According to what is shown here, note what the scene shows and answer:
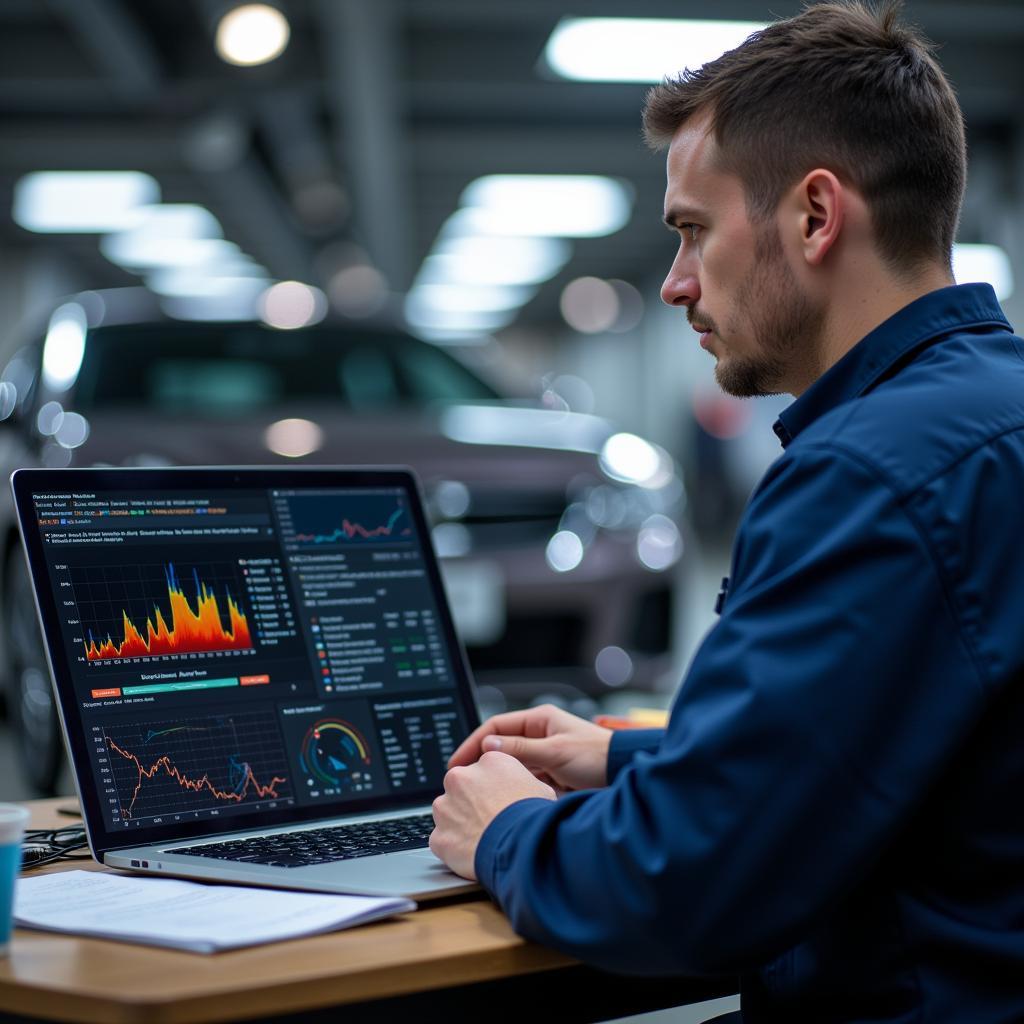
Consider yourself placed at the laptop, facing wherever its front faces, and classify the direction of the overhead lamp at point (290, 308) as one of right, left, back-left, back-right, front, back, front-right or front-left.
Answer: back-left

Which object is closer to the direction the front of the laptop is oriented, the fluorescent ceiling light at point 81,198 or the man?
the man

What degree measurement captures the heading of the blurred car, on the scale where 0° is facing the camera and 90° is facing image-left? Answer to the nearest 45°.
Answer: approximately 315°

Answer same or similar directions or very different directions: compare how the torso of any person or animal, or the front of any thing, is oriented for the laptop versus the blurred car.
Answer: same or similar directions

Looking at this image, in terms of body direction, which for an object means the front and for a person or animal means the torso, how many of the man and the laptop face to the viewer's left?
1

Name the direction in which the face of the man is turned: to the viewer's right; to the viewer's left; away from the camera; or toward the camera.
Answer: to the viewer's left

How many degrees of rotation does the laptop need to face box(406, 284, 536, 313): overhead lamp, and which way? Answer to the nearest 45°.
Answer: approximately 135° to its left

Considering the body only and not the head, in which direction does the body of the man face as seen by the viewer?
to the viewer's left

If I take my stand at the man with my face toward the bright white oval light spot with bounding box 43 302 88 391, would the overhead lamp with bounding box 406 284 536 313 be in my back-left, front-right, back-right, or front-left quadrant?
front-right

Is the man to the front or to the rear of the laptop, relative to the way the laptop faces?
to the front

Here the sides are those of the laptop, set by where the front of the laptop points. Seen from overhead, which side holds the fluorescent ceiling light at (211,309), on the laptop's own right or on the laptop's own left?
on the laptop's own left

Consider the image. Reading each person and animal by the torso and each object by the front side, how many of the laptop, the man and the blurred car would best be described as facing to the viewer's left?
1

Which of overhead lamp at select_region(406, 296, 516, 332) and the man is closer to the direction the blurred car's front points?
the man
